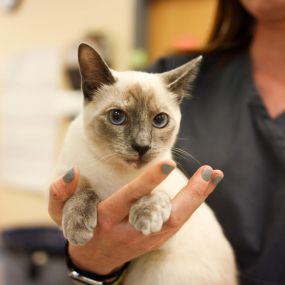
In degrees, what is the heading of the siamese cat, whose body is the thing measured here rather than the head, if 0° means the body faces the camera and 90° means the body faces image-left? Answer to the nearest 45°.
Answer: approximately 0°
